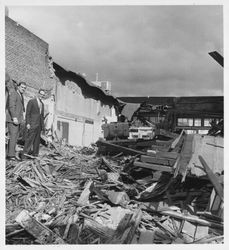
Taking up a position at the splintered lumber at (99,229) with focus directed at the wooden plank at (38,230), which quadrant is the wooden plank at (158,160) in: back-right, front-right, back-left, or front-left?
back-right

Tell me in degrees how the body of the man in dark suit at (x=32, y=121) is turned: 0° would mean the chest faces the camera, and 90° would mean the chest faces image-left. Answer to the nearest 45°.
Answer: approximately 315°

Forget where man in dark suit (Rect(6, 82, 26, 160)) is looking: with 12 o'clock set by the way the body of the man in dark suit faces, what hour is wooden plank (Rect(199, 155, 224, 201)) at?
The wooden plank is roughly at 12 o'clock from the man in dark suit.

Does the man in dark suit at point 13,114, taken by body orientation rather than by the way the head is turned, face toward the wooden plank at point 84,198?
yes

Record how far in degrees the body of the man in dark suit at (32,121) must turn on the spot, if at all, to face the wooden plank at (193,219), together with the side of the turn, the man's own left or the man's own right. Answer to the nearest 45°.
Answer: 0° — they already face it

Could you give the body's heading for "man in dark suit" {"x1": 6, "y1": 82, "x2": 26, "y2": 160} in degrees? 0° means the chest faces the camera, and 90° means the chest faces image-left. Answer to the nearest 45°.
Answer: approximately 315°

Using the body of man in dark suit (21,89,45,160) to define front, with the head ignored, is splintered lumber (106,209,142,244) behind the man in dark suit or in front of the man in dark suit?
in front

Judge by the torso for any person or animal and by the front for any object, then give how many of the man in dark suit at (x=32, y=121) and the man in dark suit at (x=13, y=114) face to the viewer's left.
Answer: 0
